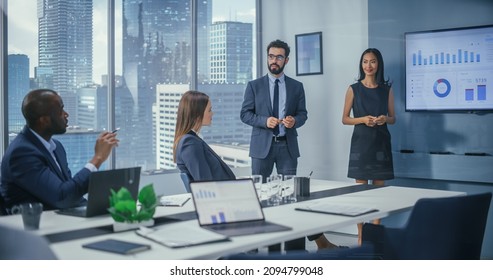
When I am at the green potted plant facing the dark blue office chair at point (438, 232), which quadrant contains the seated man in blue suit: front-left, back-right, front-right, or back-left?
back-left

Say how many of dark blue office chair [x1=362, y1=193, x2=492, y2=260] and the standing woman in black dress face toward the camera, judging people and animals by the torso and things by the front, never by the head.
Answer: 1

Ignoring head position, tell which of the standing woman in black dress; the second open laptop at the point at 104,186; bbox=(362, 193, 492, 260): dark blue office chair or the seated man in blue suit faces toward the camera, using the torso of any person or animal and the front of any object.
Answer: the standing woman in black dress

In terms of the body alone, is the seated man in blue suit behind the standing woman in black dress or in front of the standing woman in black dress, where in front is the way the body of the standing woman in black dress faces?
in front

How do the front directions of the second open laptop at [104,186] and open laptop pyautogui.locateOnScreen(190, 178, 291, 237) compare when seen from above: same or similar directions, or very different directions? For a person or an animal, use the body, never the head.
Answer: very different directions

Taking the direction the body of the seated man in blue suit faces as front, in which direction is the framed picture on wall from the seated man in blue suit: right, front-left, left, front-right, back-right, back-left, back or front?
front-left

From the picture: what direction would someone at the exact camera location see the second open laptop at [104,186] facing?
facing away from the viewer and to the left of the viewer

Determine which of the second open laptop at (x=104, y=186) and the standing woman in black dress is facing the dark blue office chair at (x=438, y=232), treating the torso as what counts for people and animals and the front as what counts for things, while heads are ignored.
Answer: the standing woman in black dress

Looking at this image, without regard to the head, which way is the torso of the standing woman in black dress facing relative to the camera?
toward the camera

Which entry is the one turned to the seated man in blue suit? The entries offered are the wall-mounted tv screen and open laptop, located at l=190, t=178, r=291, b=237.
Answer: the wall-mounted tv screen

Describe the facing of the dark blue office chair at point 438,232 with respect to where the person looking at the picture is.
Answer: facing away from the viewer and to the left of the viewer

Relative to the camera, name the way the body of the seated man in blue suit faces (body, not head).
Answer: to the viewer's right

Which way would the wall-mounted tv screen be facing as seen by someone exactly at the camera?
facing the viewer and to the left of the viewer

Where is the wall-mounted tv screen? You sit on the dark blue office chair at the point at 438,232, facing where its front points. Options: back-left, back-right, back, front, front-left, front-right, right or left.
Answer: front-right

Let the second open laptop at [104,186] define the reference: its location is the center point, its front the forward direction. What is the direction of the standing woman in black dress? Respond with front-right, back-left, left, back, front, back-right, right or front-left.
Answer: right

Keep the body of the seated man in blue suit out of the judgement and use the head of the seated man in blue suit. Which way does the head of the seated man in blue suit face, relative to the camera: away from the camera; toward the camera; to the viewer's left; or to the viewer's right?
to the viewer's right

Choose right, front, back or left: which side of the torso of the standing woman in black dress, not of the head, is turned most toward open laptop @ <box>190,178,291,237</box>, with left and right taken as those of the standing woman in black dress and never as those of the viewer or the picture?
front
